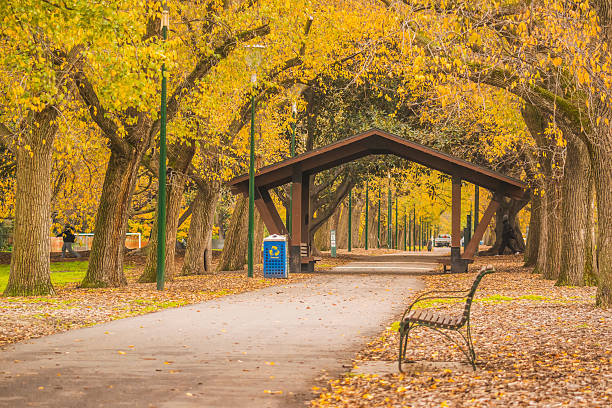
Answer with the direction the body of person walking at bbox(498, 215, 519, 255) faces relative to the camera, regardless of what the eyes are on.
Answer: to the viewer's left

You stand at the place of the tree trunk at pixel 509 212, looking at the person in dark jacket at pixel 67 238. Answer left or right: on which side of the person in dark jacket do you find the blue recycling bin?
left

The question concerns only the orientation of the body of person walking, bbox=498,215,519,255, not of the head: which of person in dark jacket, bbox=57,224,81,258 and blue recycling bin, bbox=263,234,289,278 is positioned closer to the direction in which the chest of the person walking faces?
the person in dark jacket

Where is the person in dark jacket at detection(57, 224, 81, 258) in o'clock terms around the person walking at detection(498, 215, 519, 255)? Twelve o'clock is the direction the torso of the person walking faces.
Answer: The person in dark jacket is roughly at 11 o'clock from the person walking.
